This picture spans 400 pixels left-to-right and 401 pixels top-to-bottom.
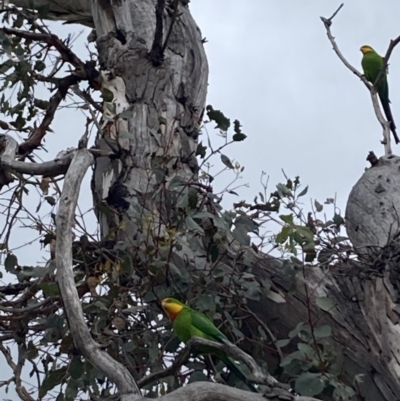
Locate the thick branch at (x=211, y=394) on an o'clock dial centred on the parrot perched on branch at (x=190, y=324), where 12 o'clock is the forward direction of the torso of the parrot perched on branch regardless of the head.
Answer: The thick branch is roughly at 9 o'clock from the parrot perched on branch.

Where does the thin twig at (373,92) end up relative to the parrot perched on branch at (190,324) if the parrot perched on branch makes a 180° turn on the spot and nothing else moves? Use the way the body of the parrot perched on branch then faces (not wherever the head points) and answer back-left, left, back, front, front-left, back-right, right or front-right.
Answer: front

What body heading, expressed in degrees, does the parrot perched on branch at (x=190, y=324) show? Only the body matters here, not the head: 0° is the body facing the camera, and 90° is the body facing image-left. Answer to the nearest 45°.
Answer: approximately 90°
